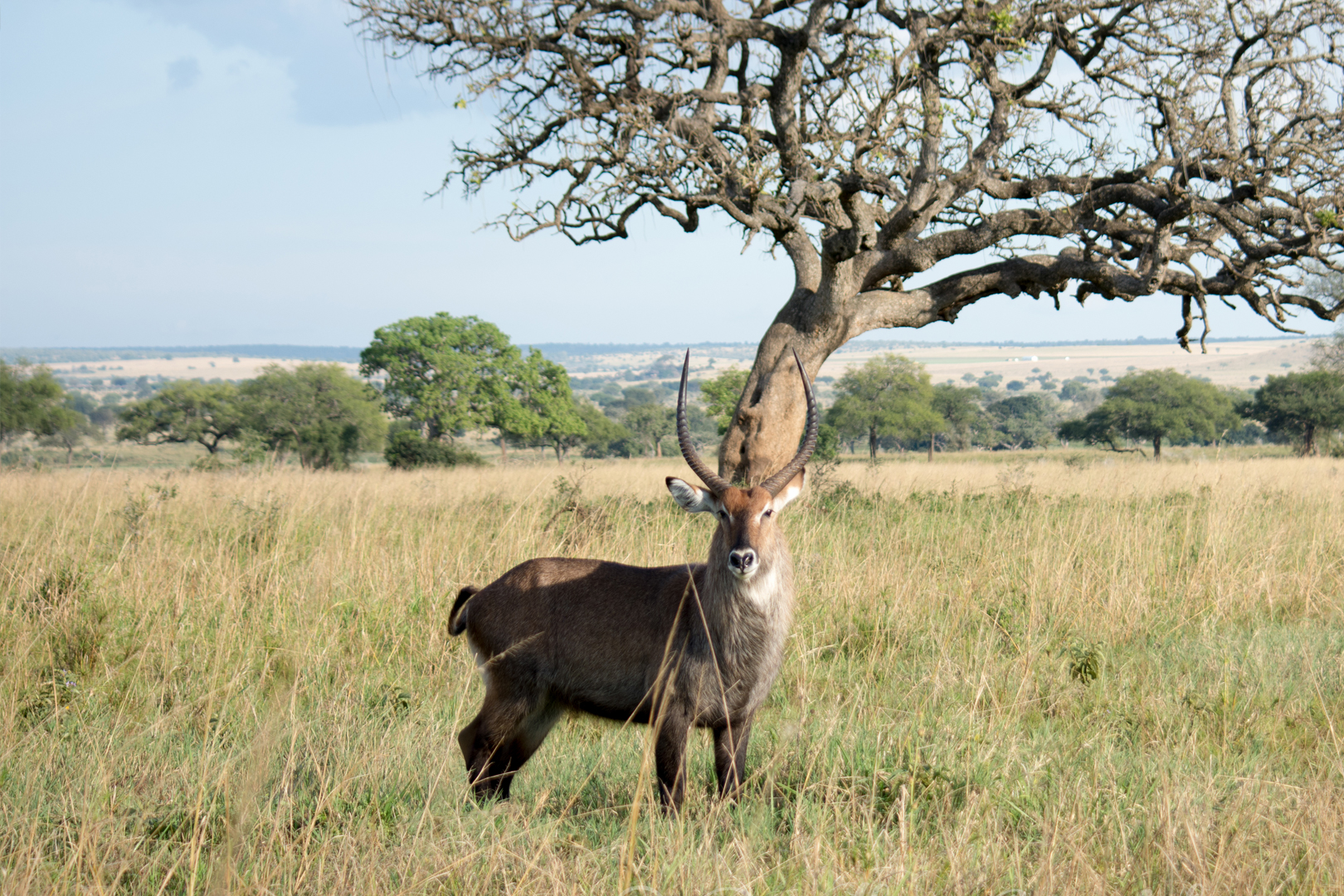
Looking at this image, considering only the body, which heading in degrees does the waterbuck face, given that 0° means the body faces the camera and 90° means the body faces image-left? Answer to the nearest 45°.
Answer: approximately 315°

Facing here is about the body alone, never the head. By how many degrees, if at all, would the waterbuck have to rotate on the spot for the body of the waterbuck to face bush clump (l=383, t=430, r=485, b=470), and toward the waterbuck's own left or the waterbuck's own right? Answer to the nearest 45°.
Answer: approximately 135° to the waterbuck's own left

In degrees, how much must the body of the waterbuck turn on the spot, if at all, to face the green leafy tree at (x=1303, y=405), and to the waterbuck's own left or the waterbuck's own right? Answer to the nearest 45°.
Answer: approximately 90° to the waterbuck's own left

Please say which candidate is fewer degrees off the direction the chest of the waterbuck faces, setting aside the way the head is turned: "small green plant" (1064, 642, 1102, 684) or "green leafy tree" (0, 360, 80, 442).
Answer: the small green plant

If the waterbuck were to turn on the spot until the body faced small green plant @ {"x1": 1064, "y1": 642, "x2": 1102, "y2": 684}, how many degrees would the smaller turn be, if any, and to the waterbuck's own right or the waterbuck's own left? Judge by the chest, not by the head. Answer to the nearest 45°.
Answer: approximately 90° to the waterbuck's own left

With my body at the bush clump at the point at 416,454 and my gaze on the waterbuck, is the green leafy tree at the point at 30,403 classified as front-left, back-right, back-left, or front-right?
back-right

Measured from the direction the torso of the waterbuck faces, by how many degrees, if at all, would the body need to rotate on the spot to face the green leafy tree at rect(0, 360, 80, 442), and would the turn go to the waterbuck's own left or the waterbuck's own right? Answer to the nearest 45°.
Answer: approximately 180°
